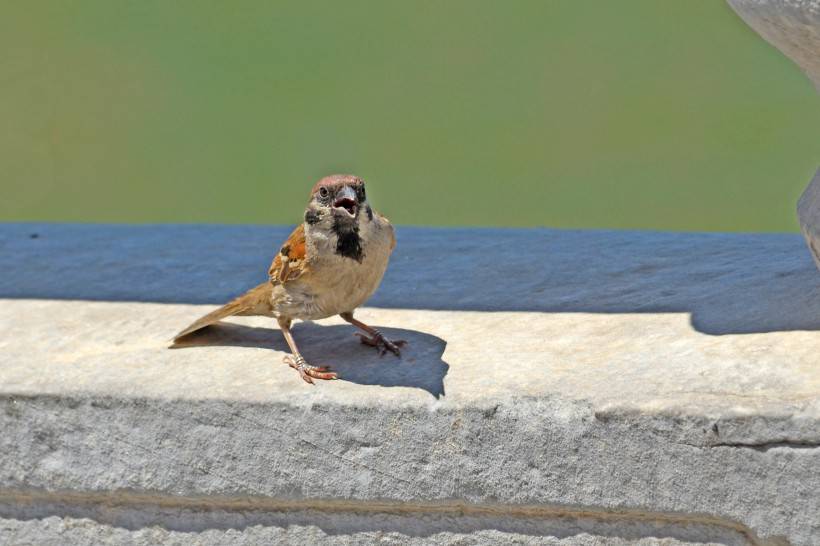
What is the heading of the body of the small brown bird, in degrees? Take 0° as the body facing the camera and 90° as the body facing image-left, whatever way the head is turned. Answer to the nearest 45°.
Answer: approximately 315°
